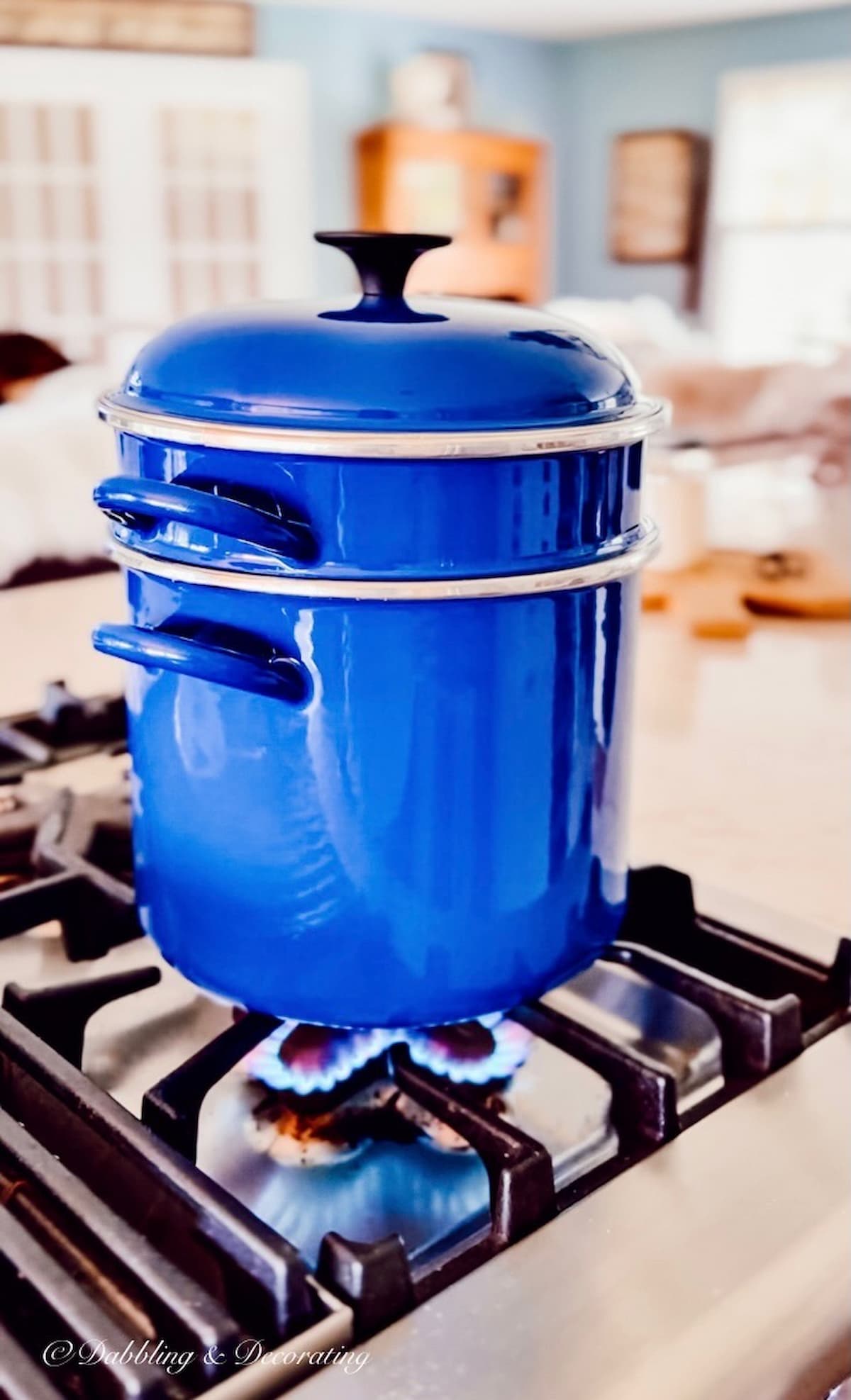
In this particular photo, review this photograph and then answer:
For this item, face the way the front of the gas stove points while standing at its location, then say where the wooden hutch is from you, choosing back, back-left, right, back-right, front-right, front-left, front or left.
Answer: back-left

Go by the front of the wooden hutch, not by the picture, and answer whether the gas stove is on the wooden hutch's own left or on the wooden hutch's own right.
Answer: on the wooden hutch's own right

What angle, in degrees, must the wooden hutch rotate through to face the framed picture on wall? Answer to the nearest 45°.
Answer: approximately 90° to its left

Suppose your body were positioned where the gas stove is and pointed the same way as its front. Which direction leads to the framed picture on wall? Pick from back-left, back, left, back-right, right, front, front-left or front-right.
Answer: back-left

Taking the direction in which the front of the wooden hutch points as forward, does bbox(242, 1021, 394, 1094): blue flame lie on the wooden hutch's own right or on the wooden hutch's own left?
on the wooden hutch's own right

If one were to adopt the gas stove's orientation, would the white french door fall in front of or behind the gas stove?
behind

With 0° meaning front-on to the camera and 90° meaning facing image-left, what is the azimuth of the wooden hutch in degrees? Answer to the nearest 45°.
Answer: approximately 315°

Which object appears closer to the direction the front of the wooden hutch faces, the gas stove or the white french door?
the gas stove

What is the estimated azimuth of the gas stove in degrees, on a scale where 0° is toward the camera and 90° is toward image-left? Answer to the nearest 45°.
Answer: approximately 315°

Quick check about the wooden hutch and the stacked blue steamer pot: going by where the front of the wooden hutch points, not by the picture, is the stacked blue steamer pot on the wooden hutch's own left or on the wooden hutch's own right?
on the wooden hutch's own right

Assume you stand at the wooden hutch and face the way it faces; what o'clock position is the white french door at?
The white french door is roughly at 4 o'clock from the wooden hutch.

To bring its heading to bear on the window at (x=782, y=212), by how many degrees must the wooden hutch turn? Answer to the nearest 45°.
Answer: approximately 45° to its left
